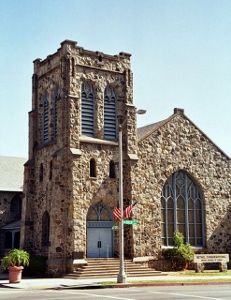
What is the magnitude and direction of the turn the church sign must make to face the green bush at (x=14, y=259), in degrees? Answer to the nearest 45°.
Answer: approximately 45° to its right

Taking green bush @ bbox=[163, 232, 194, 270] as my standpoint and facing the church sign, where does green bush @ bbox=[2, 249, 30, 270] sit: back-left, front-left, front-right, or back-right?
back-right

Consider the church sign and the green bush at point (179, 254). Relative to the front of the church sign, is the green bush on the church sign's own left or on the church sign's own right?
on the church sign's own right

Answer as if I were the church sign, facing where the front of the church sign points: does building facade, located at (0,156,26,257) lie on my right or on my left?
on my right

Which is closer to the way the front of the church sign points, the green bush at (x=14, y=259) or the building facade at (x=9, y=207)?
the green bush

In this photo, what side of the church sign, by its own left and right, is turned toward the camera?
front

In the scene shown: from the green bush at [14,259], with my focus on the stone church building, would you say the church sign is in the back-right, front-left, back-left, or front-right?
front-right

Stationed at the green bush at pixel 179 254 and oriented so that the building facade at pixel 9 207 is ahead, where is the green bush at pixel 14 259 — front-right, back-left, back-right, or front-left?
front-left
